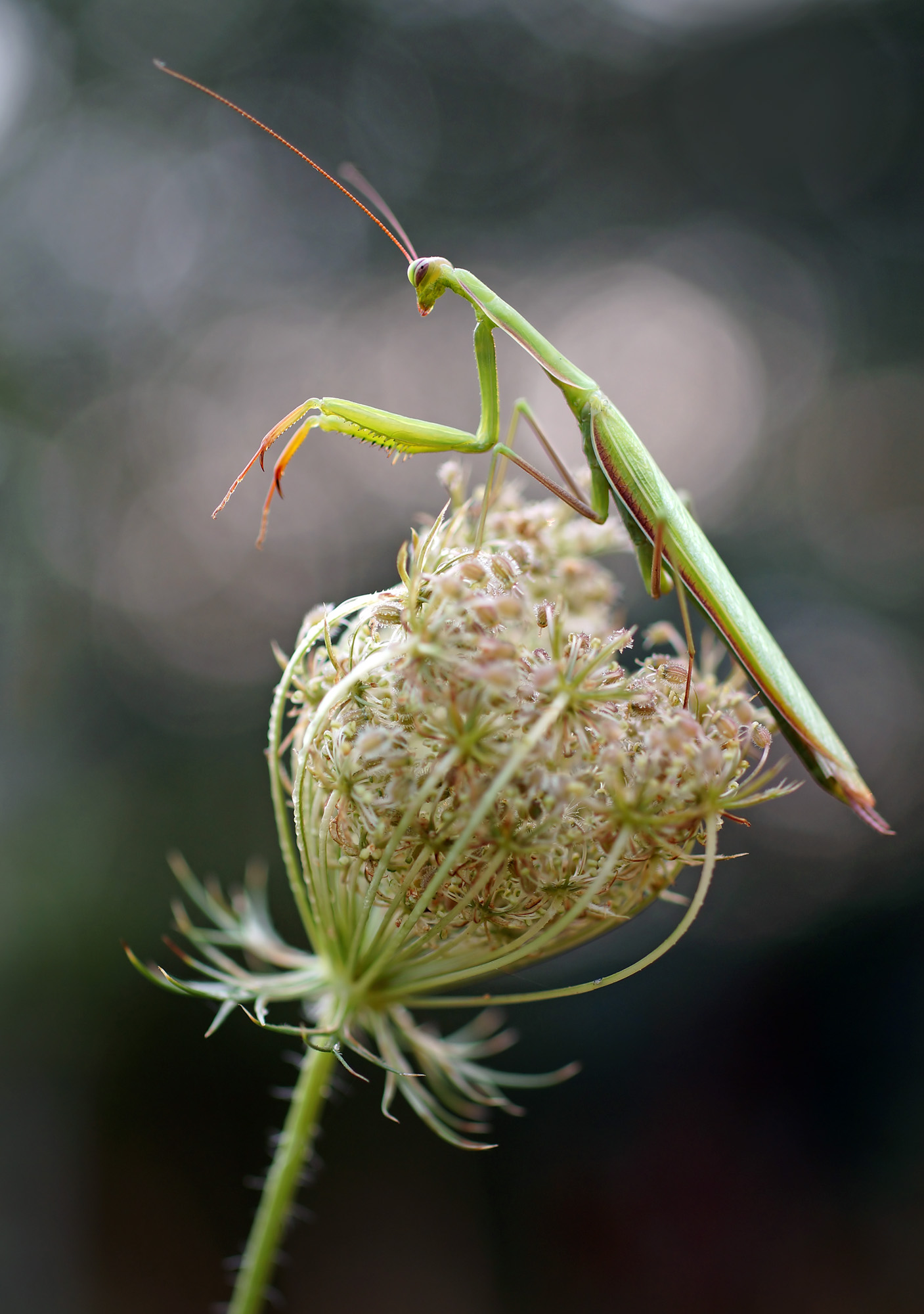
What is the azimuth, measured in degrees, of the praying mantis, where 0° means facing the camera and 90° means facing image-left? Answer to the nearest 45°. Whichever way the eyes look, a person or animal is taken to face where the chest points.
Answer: approximately 90°
